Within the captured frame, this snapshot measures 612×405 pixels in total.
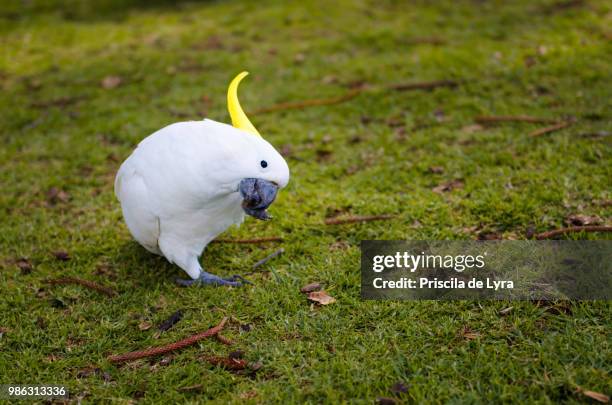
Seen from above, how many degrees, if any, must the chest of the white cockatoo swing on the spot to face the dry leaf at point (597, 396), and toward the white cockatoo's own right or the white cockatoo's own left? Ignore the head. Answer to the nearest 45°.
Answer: approximately 45° to the white cockatoo's own right

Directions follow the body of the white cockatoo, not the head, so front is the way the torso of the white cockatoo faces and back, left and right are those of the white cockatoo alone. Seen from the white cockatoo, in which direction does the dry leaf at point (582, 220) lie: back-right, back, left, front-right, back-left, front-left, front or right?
front

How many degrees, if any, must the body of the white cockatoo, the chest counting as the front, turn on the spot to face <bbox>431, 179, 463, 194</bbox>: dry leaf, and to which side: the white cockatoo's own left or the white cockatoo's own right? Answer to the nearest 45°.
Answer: approximately 45° to the white cockatoo's own left

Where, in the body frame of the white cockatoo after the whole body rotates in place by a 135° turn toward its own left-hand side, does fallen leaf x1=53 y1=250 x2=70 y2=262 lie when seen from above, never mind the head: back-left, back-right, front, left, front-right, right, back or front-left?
front

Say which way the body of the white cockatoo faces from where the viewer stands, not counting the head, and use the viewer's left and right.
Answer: facing to the right of the viewer

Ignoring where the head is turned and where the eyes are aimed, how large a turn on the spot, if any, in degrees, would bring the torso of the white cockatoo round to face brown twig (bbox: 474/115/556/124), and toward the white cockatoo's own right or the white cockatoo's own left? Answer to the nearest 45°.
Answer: approximately 45° to the white cockatoo's own left

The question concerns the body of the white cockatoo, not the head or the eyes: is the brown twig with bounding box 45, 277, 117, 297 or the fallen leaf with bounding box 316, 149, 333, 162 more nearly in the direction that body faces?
the fallen leaf
